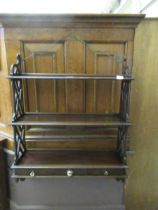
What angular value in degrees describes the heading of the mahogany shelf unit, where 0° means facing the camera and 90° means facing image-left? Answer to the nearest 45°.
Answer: approximately 0°
